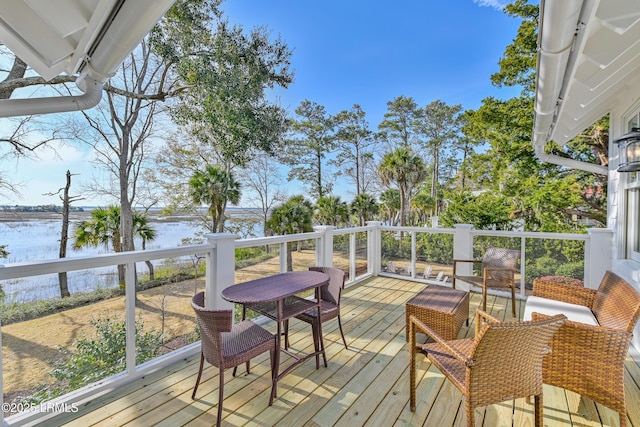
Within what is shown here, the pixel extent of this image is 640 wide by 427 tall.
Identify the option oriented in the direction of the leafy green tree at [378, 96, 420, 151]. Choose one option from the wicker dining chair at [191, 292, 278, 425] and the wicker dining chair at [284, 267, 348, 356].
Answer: the wicker dining chair at [191, 292, 278, 425]

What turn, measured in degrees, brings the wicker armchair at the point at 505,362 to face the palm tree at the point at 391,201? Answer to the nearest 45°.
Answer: approximately 45° to its right

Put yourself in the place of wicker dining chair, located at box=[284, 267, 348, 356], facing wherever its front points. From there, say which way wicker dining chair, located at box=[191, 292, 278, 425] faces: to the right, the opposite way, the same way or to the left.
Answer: the opposite way

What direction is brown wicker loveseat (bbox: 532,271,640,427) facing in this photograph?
to the viewer's left

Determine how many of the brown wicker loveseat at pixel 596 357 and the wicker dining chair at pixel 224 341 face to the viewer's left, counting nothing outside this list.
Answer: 1

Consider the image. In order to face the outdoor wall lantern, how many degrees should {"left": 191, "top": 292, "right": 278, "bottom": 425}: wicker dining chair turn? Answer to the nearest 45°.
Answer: approximately 45° to its right

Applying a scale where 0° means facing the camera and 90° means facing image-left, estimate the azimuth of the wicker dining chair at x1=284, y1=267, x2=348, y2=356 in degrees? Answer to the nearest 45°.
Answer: approximately 45°

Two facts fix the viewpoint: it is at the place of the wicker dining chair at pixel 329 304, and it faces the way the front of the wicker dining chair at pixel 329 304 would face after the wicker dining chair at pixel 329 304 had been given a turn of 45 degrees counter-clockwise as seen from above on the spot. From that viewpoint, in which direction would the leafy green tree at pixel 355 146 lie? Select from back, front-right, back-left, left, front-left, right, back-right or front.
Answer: back

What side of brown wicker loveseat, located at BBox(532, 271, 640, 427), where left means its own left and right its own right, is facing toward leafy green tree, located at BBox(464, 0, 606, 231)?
right
